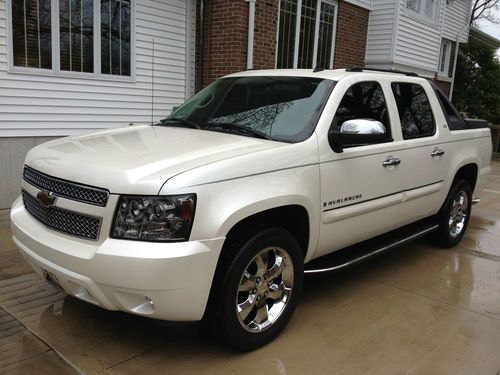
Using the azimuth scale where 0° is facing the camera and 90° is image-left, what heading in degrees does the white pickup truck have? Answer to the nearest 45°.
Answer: approximately 45°

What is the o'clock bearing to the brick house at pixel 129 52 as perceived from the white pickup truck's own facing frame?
The brick house is roughly at 4 o'clock from the white pickup truck.
